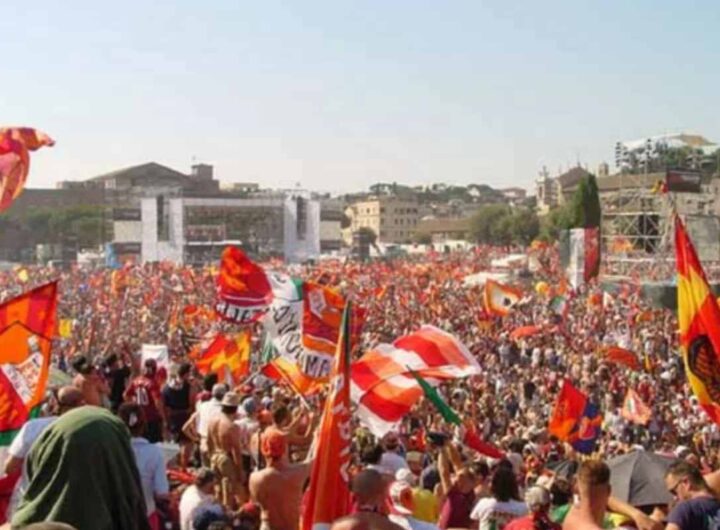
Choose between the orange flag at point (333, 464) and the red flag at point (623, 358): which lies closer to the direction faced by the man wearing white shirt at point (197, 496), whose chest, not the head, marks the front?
the red flag

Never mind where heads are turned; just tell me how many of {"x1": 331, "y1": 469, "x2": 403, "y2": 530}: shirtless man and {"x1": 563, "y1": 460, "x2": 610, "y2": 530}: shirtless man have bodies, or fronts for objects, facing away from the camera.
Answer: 2

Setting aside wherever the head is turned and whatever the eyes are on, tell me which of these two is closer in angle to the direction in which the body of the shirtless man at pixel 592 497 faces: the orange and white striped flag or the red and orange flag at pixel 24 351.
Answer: the orange and white striped flag

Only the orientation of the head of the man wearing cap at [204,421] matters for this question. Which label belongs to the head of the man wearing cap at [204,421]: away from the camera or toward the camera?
away from the camera

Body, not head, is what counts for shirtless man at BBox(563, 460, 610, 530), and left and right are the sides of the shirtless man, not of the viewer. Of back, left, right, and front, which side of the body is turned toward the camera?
back

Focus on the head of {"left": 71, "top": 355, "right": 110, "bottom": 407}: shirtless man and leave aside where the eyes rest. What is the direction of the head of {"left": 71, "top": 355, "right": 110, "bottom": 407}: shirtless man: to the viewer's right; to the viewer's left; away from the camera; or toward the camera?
away from the camera

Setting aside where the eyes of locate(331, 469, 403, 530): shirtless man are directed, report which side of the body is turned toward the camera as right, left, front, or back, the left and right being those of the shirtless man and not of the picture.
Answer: back

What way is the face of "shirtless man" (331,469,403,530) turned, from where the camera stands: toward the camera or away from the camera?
away from the camera

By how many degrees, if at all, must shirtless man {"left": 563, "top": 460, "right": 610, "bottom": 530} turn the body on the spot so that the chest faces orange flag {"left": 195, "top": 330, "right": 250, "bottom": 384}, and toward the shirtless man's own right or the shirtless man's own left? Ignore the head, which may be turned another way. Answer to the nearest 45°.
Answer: approximately 45° to the shirtless man's own left

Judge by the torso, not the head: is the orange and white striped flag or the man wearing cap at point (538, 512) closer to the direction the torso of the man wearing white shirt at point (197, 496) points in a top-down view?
the orange and white striped flag

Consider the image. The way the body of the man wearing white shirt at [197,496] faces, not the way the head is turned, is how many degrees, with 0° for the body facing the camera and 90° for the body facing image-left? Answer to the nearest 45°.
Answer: approximately 225°
